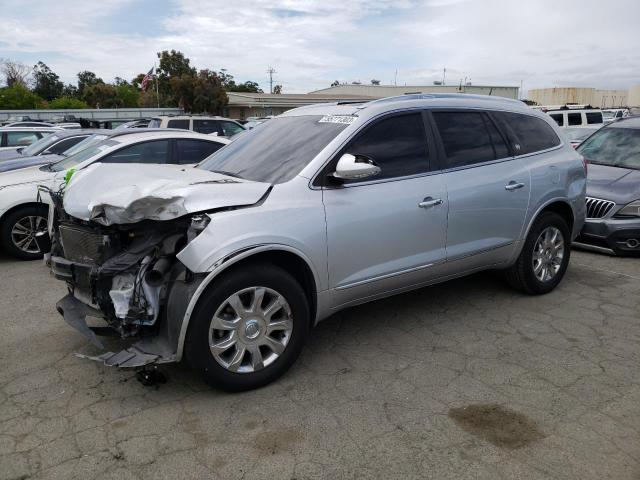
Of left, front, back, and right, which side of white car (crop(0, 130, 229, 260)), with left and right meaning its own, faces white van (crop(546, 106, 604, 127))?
back

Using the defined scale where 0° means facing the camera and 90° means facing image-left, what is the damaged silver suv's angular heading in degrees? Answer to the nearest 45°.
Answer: approximately 45°

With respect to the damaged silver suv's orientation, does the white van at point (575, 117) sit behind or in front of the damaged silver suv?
behind
